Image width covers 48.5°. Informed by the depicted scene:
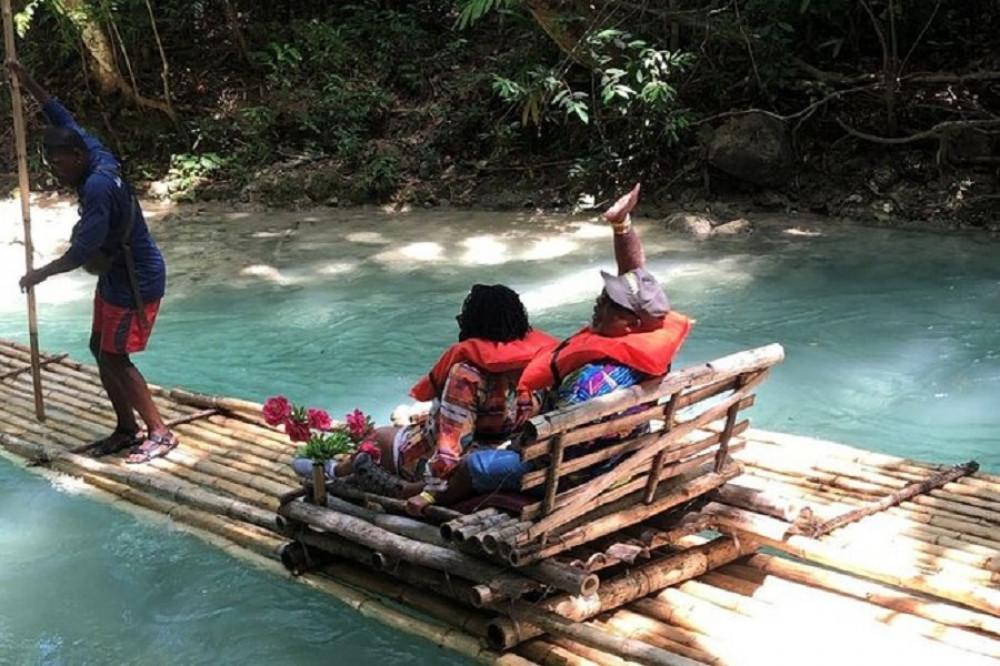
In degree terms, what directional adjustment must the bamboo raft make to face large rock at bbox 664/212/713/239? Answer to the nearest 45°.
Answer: approximately 45° to its right

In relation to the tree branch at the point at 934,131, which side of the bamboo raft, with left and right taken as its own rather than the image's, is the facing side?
right

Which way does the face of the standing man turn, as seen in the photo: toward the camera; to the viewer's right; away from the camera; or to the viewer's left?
to the viewer's left

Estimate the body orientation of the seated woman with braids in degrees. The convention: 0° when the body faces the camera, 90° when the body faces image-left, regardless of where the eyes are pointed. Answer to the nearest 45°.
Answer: approximately 135°

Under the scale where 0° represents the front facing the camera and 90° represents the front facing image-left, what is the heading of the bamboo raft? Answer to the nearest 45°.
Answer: approximately 135°

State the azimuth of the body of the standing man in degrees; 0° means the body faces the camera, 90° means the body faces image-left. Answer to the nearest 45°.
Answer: approximately 90°

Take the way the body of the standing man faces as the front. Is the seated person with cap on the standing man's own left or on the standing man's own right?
on the standing man's own left
